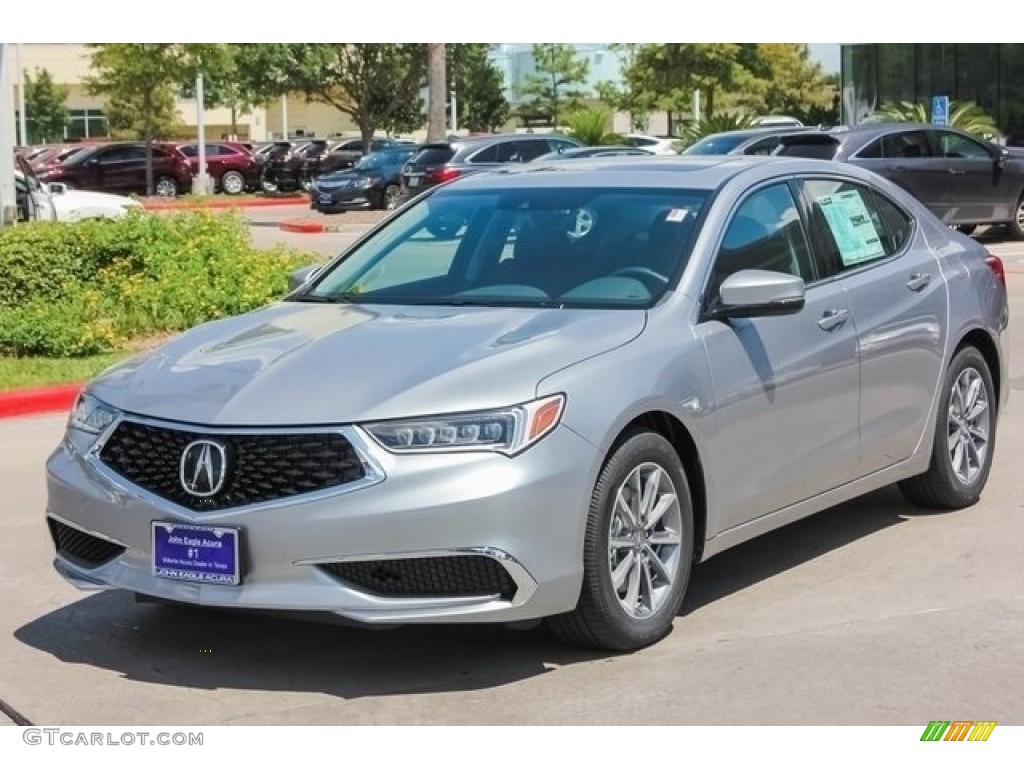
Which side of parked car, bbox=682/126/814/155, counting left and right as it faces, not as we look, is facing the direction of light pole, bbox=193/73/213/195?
right

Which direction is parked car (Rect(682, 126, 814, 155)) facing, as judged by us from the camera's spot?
facing the viewer and to the left of the viewer

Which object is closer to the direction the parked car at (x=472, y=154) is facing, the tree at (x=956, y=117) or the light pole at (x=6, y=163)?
the tree

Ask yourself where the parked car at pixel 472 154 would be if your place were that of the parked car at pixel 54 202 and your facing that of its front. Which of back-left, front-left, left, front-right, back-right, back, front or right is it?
front-left

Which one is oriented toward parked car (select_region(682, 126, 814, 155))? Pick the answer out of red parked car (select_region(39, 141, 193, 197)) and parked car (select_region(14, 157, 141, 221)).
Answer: parked car (select_region(14, 157, 141, 221))

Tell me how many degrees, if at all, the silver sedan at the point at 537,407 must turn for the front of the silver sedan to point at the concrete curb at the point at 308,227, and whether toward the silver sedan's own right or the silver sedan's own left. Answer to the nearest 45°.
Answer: approximately 135° to the silver sedan's own right

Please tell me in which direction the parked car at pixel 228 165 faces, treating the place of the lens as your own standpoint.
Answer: facing to the left of the viewer

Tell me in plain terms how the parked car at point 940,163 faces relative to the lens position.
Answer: facing away from the viewer and to the right of the viewer

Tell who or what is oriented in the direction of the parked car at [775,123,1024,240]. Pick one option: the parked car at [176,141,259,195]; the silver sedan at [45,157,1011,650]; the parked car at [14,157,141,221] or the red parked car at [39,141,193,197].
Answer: the parked car at [14,157,141,221]

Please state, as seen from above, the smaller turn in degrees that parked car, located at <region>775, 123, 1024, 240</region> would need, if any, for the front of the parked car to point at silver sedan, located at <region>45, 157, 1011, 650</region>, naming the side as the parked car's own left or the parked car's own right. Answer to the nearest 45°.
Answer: approximately 135° to the parked car's own right

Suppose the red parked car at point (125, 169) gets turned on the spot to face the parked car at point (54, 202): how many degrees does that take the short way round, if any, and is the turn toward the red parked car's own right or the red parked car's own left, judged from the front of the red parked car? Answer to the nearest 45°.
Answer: approximately 90° to the red parked car's own left

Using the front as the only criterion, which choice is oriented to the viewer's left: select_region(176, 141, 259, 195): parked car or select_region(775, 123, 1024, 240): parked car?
select_region(176, 141, 259, 195): parked car

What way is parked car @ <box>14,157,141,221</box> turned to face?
to the viewer's right

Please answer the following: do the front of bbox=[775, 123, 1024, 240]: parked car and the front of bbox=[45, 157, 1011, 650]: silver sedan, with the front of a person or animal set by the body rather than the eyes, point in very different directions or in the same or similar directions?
very different directions

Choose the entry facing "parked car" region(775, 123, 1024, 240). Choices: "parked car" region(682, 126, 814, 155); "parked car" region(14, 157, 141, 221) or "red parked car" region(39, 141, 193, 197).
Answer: "parked car" region(14, 157, 141, 221)

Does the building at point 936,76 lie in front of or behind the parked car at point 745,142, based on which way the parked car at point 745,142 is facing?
behind
